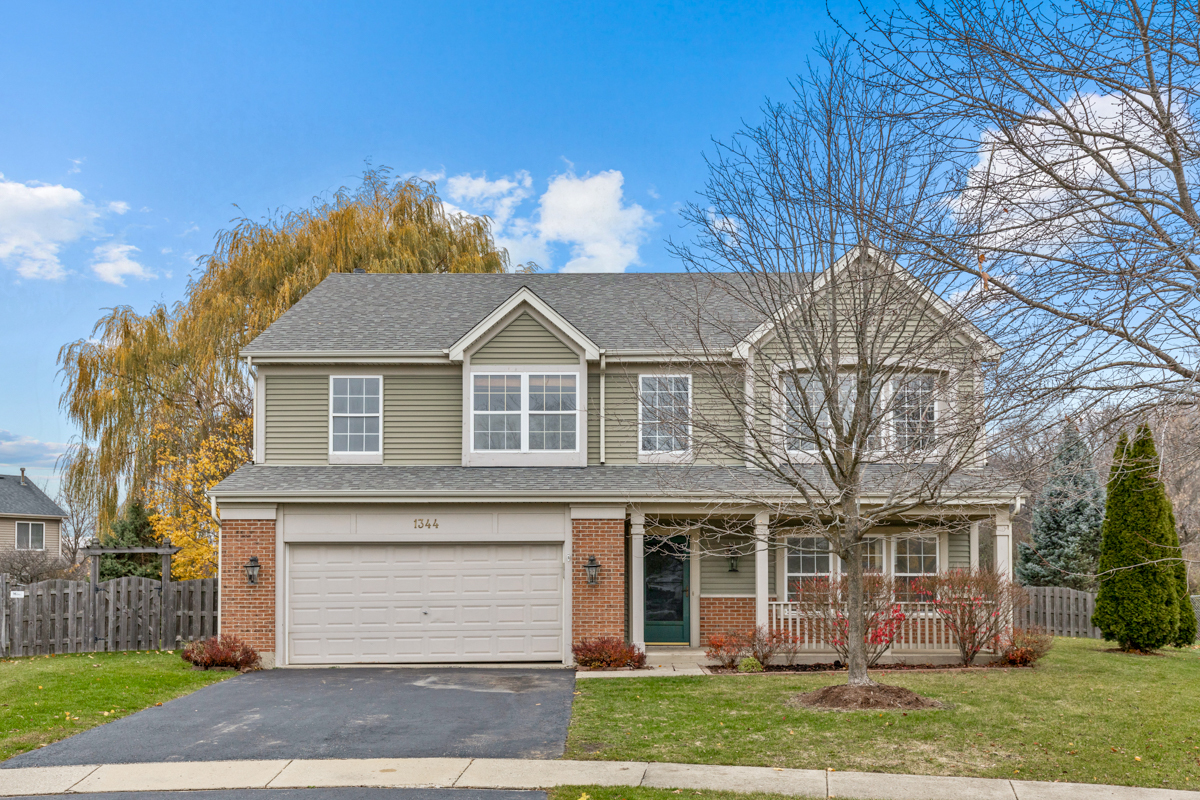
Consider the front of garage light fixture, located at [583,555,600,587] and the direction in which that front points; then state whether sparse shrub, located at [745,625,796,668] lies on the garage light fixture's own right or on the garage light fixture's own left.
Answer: on the garage light fixture's own left

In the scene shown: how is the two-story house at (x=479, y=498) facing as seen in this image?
toward the camera

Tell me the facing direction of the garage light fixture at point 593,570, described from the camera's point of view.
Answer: facing the viewer

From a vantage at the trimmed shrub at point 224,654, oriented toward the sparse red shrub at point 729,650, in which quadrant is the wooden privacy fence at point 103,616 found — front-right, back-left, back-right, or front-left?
back-left

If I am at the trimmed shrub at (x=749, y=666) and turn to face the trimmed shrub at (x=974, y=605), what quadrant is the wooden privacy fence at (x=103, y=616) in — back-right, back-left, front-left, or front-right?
back-left

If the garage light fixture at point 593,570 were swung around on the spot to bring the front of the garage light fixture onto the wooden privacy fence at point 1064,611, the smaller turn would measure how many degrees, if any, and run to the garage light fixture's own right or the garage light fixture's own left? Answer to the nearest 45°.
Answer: approximately 135° to the garage light fixture's own left
